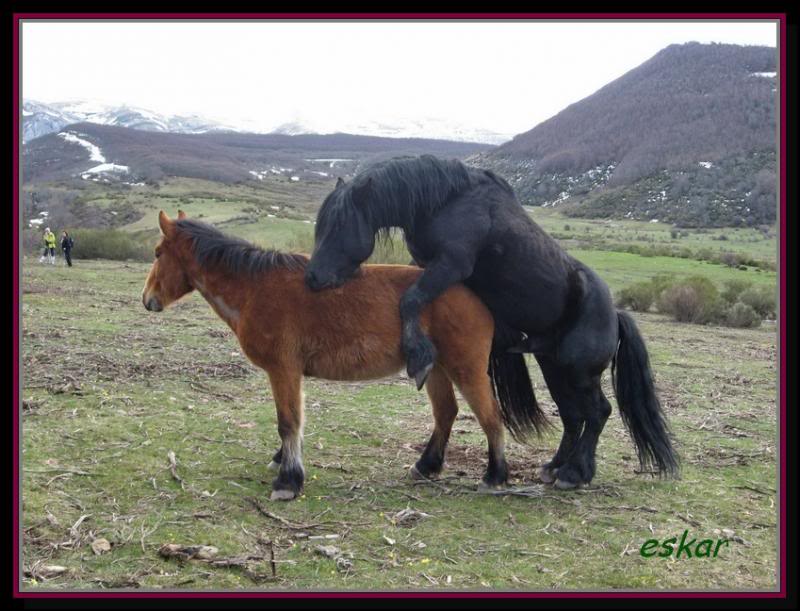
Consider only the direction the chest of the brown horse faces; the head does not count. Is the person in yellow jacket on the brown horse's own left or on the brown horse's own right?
on the brown horse's own right

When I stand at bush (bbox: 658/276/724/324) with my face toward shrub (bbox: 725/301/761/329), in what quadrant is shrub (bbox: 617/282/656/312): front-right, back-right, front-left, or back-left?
back-left

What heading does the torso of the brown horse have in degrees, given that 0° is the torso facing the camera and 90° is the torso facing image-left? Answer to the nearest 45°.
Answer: approximately 90°

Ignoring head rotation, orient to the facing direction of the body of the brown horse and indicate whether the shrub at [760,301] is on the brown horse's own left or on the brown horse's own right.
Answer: on the brown horse's own right

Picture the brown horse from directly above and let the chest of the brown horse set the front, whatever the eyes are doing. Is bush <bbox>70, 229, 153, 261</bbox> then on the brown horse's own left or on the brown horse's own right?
on the brown horse's own right

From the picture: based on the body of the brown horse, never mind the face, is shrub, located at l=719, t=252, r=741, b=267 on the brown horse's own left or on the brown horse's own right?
on the brown horse's own right

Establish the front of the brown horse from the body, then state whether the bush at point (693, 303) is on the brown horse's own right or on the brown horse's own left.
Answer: on the brown horse's own right
